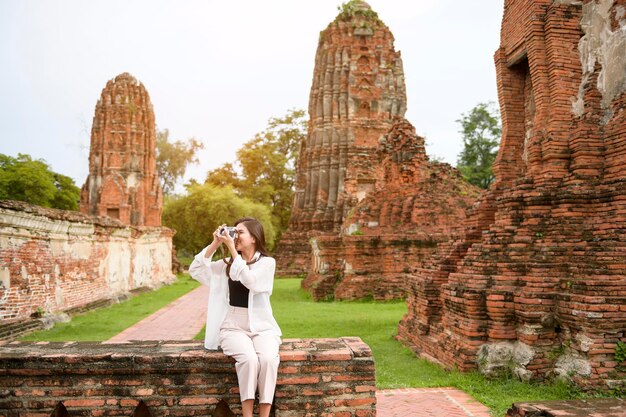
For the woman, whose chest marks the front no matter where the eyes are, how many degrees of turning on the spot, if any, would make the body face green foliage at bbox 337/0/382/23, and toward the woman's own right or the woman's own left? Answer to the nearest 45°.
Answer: approximately 180°

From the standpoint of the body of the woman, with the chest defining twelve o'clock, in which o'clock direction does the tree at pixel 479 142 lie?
The tree is roughly at 7 o'clock from the woman.

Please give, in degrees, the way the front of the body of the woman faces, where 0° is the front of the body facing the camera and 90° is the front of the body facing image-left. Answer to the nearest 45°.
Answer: approximately 0°

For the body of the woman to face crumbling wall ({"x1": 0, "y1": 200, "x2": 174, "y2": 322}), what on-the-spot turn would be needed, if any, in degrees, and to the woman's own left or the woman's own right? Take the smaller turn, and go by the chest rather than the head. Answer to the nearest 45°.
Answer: approximately 135° to the woman's own right

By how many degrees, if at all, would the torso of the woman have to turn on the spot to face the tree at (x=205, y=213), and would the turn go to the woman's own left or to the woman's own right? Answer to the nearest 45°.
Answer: approximately 180°

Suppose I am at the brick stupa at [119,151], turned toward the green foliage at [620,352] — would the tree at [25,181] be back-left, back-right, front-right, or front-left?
back-right
